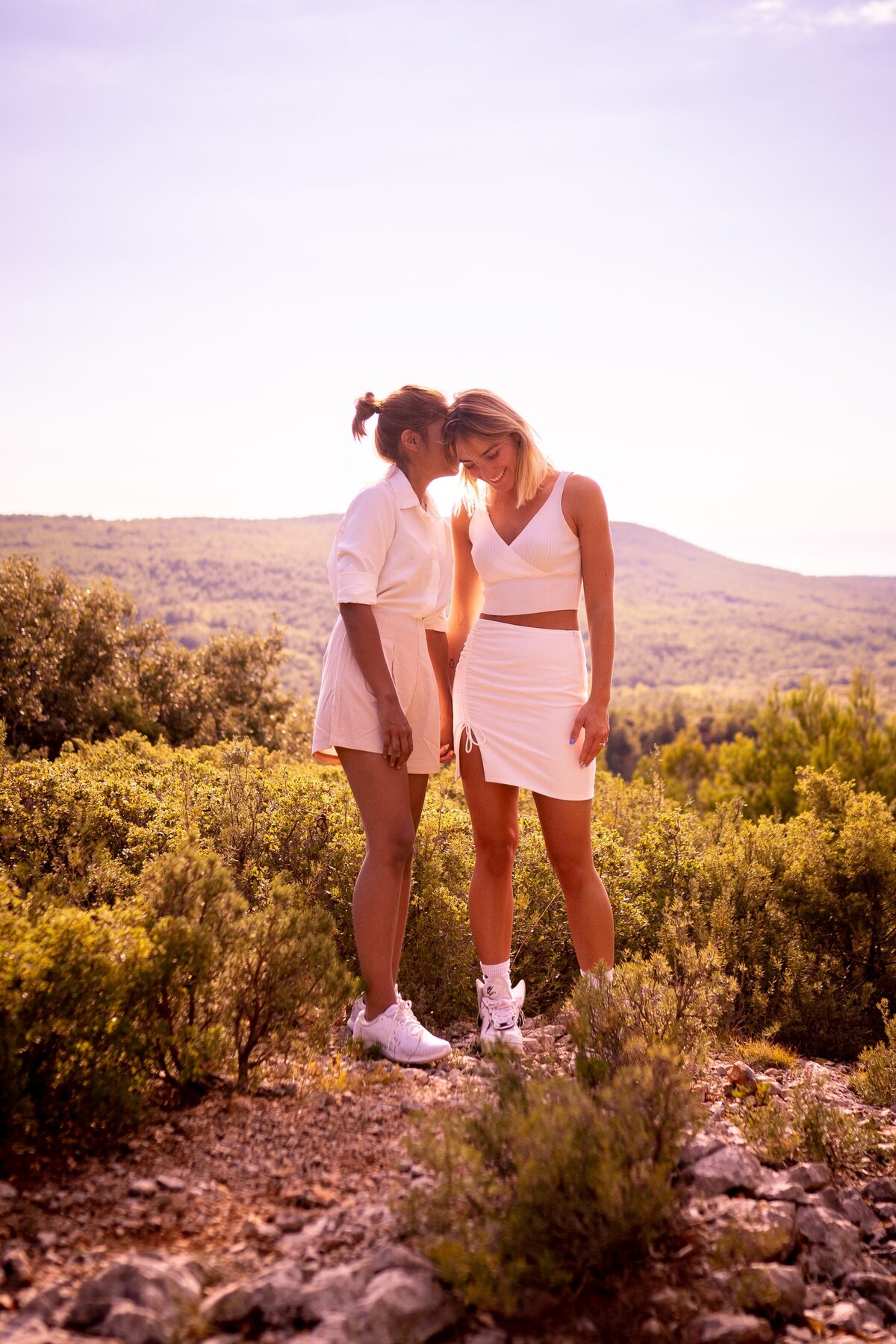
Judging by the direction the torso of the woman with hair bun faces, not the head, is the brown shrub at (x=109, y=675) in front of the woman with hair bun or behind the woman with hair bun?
behind

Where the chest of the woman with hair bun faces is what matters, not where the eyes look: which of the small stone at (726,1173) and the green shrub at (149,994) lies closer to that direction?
the small stone

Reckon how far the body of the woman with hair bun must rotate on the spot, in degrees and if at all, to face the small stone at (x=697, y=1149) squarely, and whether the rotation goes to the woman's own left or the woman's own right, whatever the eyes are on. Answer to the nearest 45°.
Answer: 0° — they already face it

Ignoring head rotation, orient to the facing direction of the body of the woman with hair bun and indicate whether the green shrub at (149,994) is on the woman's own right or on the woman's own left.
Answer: on the woman's own right

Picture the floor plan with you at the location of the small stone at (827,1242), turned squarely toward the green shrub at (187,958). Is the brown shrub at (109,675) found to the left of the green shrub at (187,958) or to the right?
right

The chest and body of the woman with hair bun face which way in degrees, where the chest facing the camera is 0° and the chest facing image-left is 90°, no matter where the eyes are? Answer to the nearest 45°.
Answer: approximately 315°

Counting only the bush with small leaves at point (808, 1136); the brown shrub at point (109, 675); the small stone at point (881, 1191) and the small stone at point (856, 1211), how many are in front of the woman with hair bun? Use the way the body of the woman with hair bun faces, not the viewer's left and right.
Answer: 3
